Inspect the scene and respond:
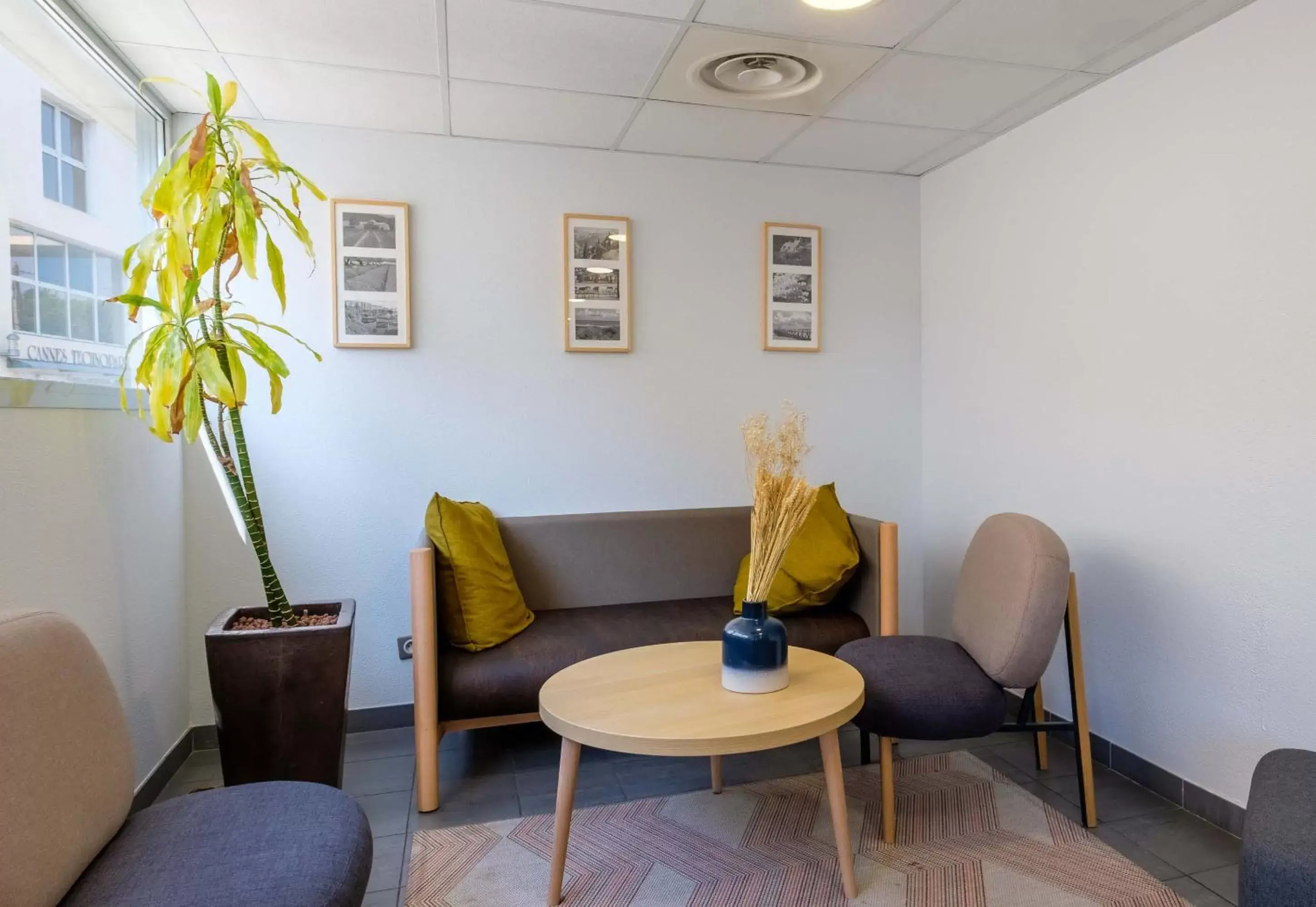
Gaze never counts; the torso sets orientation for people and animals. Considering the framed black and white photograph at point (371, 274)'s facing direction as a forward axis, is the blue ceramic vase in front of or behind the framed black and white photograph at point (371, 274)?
in front

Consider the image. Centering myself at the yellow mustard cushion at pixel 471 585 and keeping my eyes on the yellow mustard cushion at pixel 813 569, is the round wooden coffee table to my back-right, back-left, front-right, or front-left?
front-right

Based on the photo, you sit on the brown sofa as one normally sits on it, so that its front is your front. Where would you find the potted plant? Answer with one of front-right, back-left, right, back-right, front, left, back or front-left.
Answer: front-right

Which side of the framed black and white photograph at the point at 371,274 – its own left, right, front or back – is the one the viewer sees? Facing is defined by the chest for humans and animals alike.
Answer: front

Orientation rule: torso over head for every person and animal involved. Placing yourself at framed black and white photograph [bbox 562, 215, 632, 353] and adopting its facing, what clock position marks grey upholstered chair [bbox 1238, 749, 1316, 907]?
The grey upholstered chair is roughly at 11 o'clock from the framed black and white photograph.

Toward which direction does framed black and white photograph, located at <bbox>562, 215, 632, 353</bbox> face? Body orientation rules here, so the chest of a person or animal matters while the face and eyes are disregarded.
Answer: toward the camera

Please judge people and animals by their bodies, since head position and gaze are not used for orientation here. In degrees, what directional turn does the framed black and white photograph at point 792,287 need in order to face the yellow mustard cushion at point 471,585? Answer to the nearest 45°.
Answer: approximately 45° to its right

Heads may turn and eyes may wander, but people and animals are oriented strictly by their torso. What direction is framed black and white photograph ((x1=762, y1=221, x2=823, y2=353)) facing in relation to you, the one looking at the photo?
facing the viewer
